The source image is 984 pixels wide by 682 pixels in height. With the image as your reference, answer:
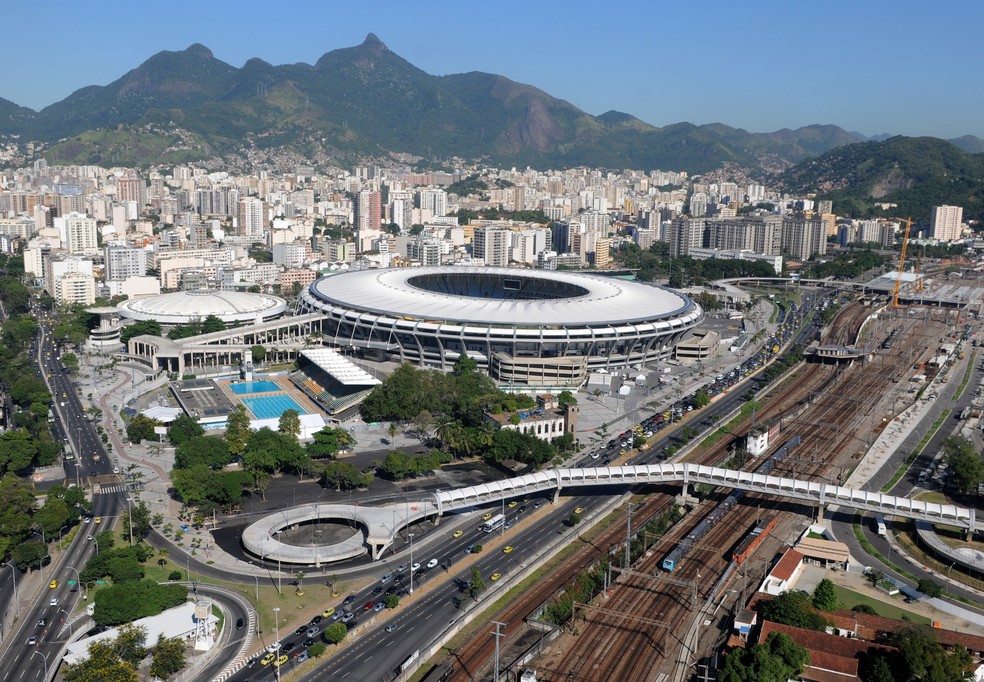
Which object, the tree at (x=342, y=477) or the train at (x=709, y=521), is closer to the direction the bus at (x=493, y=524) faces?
the tree

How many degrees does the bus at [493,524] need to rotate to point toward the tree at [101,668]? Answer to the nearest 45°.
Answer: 0° — it already faces it

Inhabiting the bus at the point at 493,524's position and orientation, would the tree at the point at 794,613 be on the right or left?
on its left

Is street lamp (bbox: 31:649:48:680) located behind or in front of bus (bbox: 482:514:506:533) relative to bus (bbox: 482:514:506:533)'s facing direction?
in front

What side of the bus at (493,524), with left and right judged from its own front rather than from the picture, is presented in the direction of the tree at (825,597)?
left

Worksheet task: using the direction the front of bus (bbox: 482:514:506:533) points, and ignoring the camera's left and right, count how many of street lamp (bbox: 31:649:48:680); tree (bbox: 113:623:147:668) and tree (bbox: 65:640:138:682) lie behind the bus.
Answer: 0

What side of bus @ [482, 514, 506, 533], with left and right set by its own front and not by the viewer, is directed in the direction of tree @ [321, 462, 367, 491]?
right

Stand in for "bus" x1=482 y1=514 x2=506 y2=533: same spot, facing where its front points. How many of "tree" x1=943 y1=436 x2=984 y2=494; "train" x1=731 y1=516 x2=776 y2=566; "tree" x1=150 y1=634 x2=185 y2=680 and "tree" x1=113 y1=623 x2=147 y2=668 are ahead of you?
2

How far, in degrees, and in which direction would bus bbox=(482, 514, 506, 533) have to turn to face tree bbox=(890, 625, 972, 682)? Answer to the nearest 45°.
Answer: approximately 90° to its left

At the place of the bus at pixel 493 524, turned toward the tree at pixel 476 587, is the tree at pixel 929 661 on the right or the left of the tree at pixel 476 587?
left

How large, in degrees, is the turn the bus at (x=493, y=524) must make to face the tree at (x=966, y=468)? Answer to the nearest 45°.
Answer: approximately 135° to its left

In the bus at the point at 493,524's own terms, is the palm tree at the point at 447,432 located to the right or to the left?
on its right

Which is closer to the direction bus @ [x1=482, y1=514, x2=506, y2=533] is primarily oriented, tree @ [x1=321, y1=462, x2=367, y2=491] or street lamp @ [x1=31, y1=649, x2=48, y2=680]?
the street lamp

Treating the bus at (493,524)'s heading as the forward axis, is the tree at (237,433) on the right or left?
on its right

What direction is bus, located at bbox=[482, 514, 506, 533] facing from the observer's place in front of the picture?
facing the viewer and to the left of the viewer

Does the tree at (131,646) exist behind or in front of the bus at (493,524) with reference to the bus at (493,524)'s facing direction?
in front

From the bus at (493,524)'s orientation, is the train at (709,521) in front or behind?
behind

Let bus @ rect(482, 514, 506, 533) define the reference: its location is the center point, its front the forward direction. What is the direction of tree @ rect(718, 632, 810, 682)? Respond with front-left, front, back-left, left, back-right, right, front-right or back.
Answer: left
